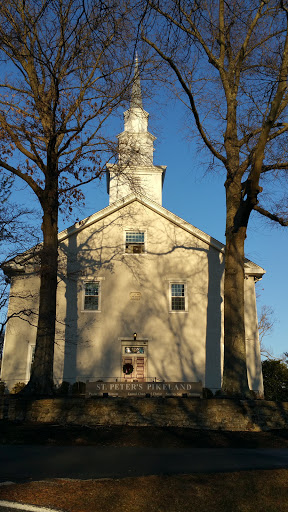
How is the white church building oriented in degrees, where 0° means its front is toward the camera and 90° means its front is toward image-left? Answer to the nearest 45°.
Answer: approximately 0°

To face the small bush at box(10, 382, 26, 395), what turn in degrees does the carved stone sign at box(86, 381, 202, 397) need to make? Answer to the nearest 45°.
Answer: approximately 135° to its right

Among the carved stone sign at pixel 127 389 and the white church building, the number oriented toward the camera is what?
2

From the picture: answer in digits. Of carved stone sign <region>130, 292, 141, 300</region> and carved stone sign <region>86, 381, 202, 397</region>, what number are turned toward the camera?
2

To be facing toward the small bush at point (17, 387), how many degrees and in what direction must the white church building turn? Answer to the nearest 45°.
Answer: approximately 90° to its right
